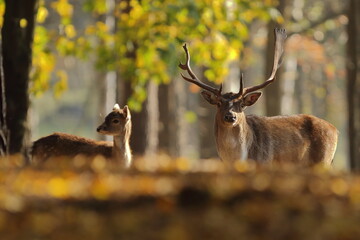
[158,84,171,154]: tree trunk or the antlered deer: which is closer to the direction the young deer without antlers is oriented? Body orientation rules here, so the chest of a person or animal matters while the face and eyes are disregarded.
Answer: the antlered deer

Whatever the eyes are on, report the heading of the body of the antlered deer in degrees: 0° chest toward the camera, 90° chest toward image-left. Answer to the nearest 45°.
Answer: approximately 90°

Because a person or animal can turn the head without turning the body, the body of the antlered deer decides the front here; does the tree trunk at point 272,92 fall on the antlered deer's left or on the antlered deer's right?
on the antlered deer's right

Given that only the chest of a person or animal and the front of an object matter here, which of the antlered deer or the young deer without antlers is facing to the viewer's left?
the antlered deer

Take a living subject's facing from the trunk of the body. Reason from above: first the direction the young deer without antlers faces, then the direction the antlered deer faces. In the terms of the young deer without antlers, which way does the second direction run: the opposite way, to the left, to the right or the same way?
the opposite way

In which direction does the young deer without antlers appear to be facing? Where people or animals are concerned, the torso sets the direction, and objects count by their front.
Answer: to the viewer's right

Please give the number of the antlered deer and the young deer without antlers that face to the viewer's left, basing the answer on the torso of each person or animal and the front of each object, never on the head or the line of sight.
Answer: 1

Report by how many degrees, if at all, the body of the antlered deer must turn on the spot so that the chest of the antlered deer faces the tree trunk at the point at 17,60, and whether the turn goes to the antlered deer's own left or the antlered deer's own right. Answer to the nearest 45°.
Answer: approximately 45° to the antlered deer's own right

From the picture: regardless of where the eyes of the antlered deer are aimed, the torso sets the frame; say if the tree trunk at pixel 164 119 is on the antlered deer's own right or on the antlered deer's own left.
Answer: on the antlered deer's own right

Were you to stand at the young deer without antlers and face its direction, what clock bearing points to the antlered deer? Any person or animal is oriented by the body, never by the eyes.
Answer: The antlered deer is roughly at 1 o'clock from the young deer without antlers.
